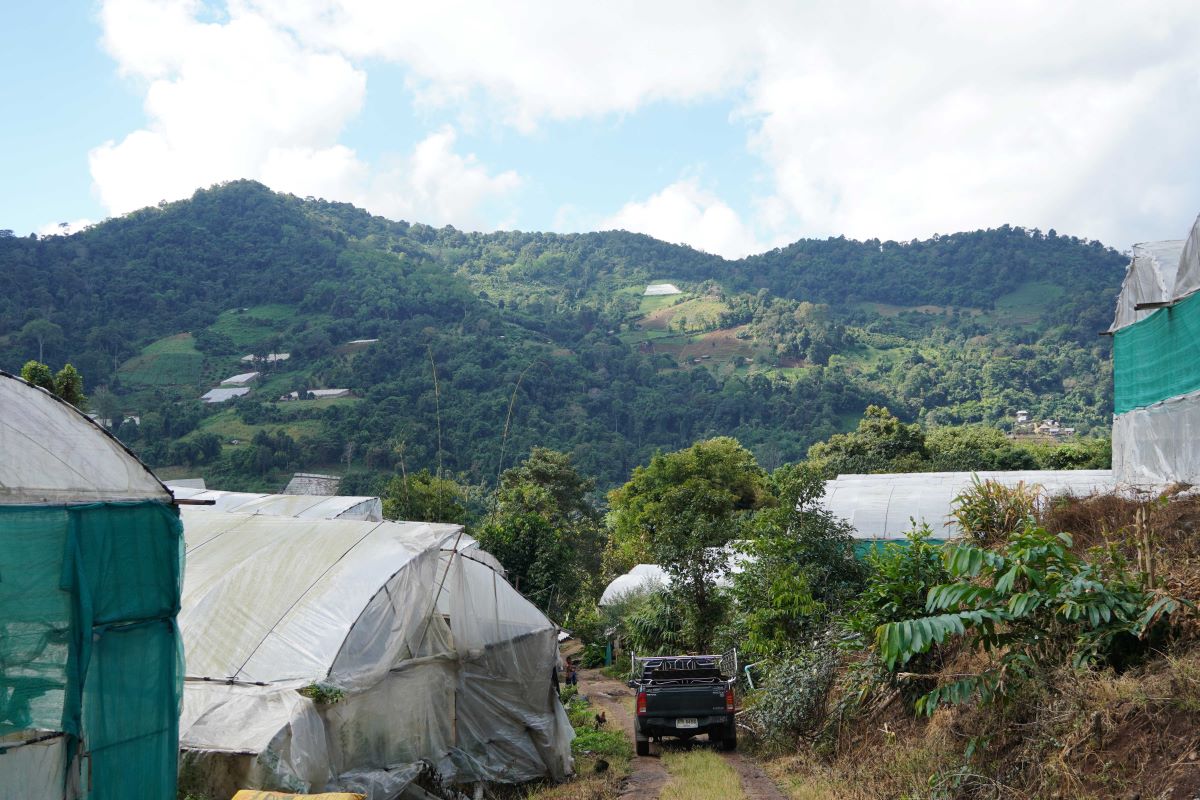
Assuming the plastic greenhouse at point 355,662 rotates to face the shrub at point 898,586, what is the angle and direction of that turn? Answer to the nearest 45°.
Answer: approximately 45° to its left

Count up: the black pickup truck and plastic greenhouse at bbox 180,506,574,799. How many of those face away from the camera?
1

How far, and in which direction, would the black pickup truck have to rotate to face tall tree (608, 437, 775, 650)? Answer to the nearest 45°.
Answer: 0° — it already faces it

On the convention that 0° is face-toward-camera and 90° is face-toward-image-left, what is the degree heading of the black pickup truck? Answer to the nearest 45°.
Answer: approximately 180°

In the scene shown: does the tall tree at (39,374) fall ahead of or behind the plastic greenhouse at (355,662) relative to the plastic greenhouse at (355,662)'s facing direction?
behind

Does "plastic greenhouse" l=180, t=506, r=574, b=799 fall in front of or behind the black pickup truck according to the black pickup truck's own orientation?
behind

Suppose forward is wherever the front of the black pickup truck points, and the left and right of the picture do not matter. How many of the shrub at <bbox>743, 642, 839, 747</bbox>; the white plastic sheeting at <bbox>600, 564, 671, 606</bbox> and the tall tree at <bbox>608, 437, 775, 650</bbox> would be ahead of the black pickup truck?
2

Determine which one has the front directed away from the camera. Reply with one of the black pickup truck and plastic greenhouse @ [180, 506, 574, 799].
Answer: the black pickup truck

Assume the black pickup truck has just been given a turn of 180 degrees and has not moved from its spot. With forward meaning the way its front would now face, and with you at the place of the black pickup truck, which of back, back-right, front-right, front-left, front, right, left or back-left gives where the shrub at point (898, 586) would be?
front-left

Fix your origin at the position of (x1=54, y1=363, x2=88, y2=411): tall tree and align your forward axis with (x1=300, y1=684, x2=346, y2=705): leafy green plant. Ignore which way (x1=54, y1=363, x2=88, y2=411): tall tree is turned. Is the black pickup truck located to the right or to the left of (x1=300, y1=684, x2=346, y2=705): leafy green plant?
left

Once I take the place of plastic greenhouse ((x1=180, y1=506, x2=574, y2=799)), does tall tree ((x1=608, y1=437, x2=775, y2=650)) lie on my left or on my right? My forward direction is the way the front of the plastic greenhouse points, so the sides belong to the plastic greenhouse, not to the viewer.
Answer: on my left

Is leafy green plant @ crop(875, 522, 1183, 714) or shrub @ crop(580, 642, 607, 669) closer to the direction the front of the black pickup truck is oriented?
the shrub

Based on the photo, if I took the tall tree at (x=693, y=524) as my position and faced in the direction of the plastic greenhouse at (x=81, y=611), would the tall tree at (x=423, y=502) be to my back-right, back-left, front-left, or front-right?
back-right
